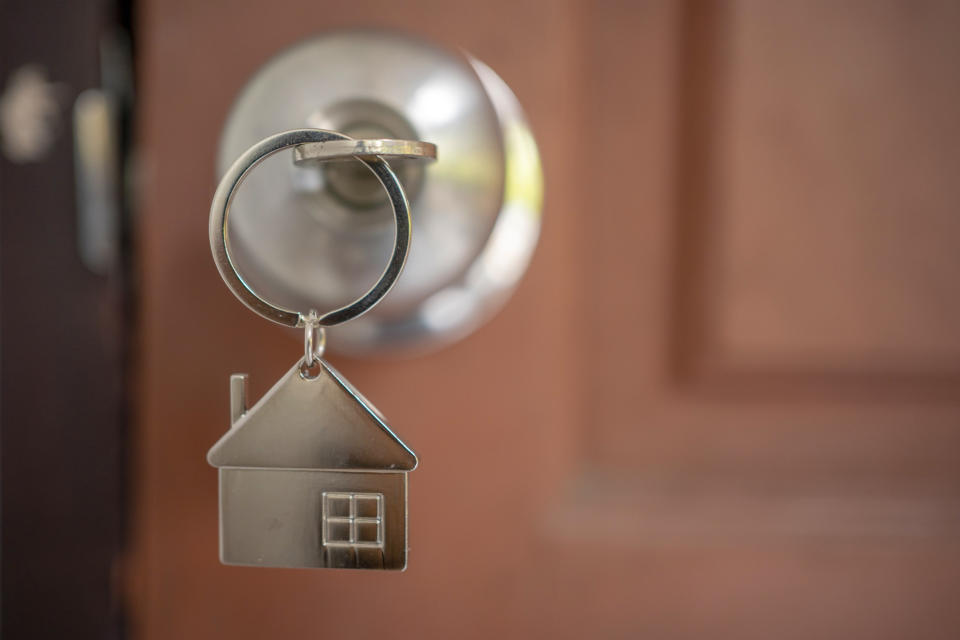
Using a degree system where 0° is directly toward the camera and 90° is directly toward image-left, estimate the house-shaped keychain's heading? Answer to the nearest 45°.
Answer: approximately 0°
